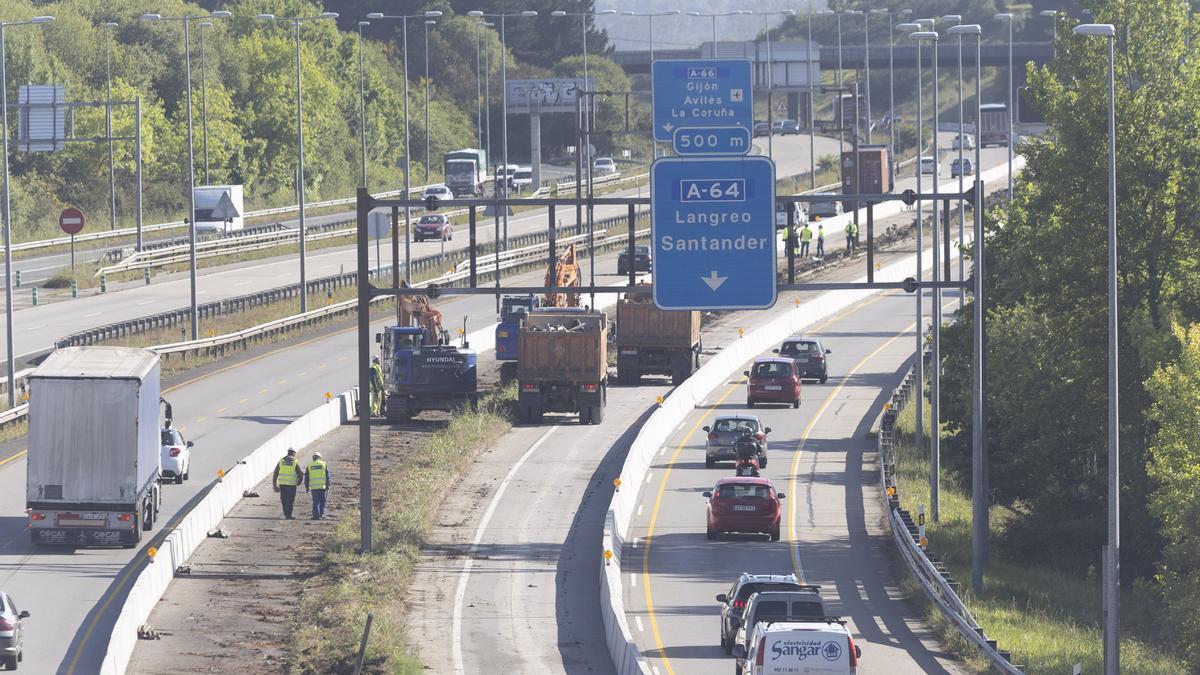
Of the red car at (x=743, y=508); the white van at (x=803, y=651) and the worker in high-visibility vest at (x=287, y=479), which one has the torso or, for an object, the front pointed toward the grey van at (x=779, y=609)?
the white van

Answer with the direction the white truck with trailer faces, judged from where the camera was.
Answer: facing away from the viewer

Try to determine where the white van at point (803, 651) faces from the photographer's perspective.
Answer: facing away from the viewer

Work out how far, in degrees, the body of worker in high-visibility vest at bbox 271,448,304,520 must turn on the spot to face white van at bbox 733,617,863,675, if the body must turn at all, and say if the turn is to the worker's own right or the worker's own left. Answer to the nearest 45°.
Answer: approximately 180°

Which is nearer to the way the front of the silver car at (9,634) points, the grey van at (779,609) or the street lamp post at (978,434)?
the street lamp post

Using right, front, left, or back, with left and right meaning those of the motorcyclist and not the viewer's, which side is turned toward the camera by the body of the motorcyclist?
back

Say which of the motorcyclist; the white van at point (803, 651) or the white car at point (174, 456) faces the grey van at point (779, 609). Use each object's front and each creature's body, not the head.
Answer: the white van

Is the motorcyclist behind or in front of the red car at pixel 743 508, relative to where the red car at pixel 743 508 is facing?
in front

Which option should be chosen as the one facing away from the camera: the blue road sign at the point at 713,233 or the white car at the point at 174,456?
the white car

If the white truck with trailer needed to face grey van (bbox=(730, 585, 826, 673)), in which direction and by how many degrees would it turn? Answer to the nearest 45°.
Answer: approximately 135° to its right

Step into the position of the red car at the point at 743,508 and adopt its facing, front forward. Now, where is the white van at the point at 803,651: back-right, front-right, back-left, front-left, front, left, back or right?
back

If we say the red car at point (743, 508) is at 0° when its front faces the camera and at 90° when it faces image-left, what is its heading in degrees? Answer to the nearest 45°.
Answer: approximately 180°

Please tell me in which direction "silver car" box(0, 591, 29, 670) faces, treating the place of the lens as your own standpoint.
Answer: facing away from the viewer

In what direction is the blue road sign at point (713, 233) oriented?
toward the camera
